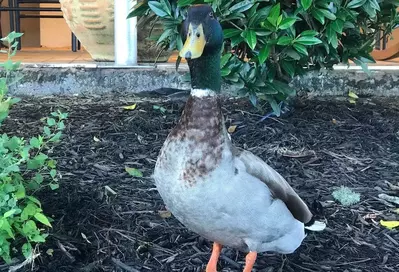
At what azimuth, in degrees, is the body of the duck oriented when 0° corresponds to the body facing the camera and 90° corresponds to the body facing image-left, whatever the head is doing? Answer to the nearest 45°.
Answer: approximately 45°

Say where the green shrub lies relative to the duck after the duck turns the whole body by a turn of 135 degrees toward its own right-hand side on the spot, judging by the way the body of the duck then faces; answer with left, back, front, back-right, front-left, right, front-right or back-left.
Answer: front

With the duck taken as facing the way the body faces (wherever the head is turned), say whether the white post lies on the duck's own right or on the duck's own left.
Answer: on the duck's own right

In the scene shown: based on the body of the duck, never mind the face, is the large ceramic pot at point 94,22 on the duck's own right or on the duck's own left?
on the duck's own right

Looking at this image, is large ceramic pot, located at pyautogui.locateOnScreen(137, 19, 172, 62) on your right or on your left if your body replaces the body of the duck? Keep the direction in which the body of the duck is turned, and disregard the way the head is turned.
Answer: on your right
